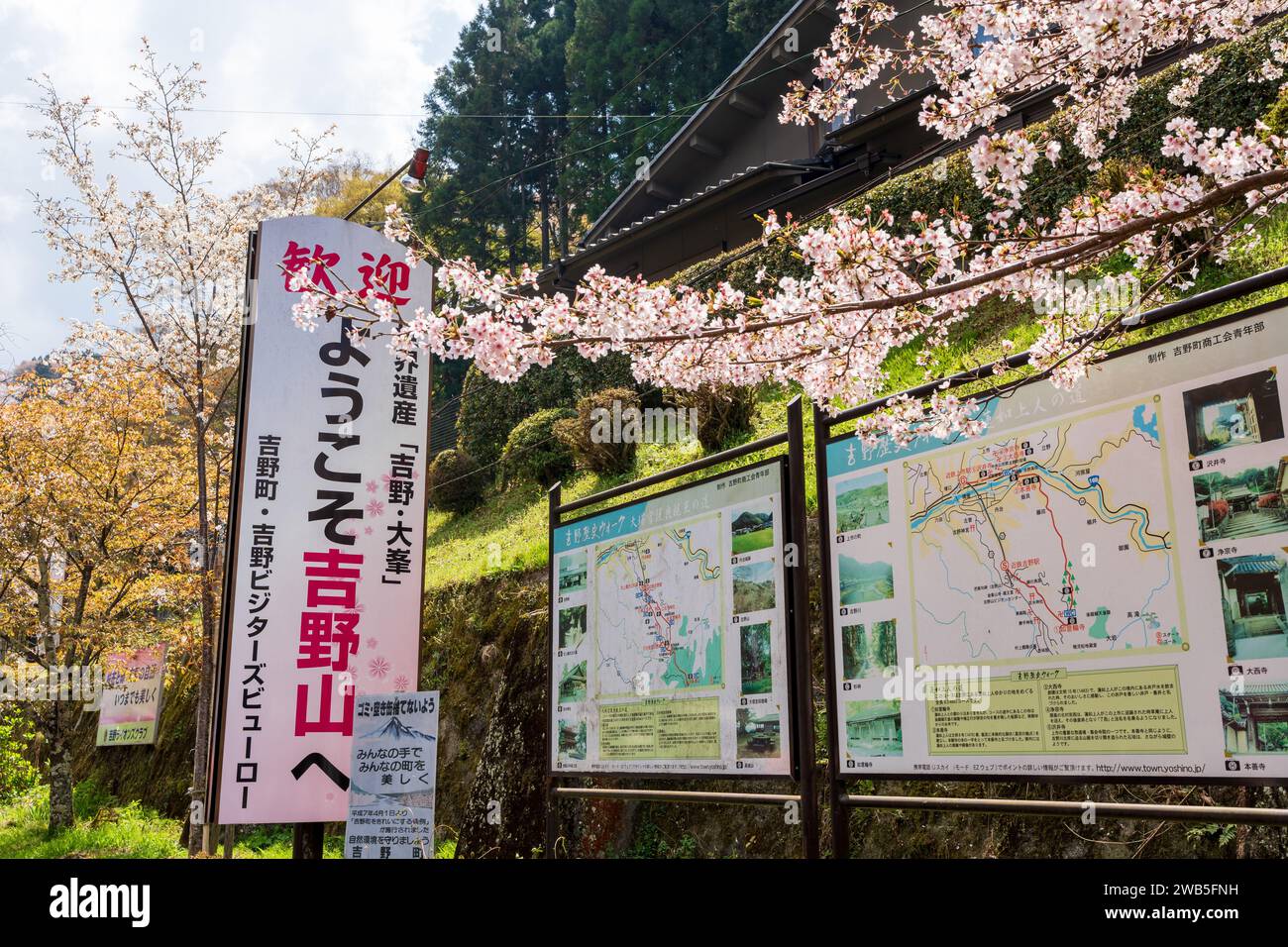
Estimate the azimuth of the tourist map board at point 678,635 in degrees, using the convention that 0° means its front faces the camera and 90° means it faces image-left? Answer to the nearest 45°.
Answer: approximately 45°

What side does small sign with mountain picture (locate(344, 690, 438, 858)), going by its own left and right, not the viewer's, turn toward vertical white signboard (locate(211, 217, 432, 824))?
back

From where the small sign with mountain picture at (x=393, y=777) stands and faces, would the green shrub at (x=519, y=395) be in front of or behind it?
behind

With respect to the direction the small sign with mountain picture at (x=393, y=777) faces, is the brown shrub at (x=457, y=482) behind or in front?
behind

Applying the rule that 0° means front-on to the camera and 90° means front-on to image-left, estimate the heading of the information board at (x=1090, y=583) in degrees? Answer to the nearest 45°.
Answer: approximately 45°

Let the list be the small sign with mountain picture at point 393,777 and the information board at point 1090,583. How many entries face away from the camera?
0

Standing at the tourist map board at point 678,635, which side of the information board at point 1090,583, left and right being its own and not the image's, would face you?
right

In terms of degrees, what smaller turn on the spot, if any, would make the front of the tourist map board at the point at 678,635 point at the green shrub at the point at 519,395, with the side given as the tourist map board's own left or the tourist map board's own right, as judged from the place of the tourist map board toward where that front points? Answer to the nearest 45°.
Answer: approximately 135° to the tourist map board's own right

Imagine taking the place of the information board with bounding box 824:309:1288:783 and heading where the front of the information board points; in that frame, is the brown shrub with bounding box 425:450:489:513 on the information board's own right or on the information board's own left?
on the information board's own right

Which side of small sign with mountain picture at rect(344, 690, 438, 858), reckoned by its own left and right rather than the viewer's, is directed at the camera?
front

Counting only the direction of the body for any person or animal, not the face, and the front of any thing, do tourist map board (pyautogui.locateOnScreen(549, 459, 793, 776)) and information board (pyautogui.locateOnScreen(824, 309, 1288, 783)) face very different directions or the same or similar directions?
same or similar directions

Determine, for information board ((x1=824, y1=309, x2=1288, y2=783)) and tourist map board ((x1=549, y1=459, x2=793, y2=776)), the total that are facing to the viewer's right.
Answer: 0

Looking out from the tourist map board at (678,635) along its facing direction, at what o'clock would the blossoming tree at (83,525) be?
The blossoming tree is roughly at 3 o'clock from the tourist map board.
